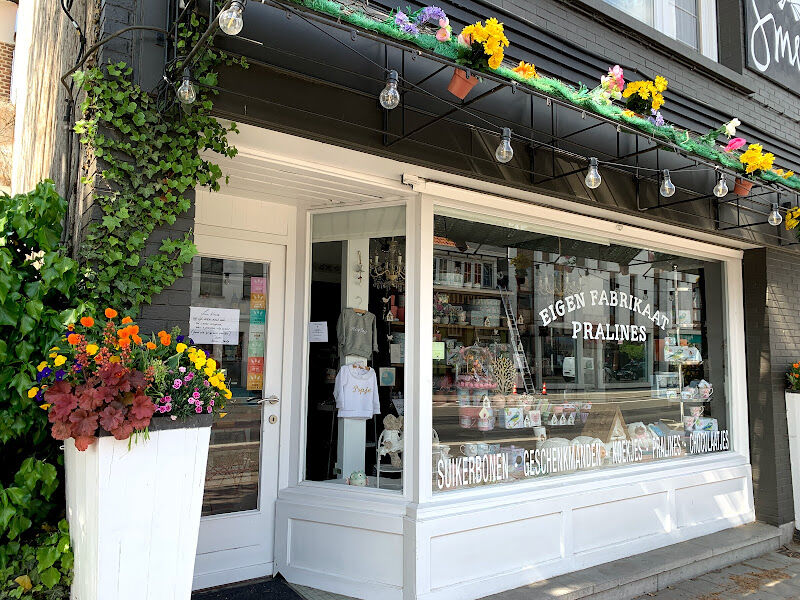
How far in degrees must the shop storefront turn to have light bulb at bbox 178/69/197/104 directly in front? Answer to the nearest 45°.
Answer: approximately 45° to its right

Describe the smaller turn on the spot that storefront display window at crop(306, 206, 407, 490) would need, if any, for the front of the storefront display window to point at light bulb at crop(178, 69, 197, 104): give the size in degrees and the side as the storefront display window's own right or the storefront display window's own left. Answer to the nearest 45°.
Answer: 0° — it already faces it

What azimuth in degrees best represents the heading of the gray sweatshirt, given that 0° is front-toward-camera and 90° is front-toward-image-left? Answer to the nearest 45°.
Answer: approximately 0°

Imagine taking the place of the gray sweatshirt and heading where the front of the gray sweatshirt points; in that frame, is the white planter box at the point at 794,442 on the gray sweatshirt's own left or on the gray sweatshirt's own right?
on the gray sweatshirt's own left

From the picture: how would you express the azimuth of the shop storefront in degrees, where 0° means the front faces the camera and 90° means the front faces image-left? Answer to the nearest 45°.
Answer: approximately 315°

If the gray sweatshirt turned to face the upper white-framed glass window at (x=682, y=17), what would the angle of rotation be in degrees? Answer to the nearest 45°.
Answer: approximately 90° to its left

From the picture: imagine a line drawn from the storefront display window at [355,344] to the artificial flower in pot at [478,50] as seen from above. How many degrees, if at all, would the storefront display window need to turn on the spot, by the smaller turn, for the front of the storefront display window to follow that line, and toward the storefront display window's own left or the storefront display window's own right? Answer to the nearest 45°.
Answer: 0° — it already faces it

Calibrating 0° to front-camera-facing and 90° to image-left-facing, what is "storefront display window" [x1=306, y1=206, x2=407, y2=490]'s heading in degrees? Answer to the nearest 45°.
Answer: approximately 0°

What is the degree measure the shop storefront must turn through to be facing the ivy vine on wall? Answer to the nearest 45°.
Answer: approximately 90° to its right

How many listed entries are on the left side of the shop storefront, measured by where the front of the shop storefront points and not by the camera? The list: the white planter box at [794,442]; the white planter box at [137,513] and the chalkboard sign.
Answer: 2
